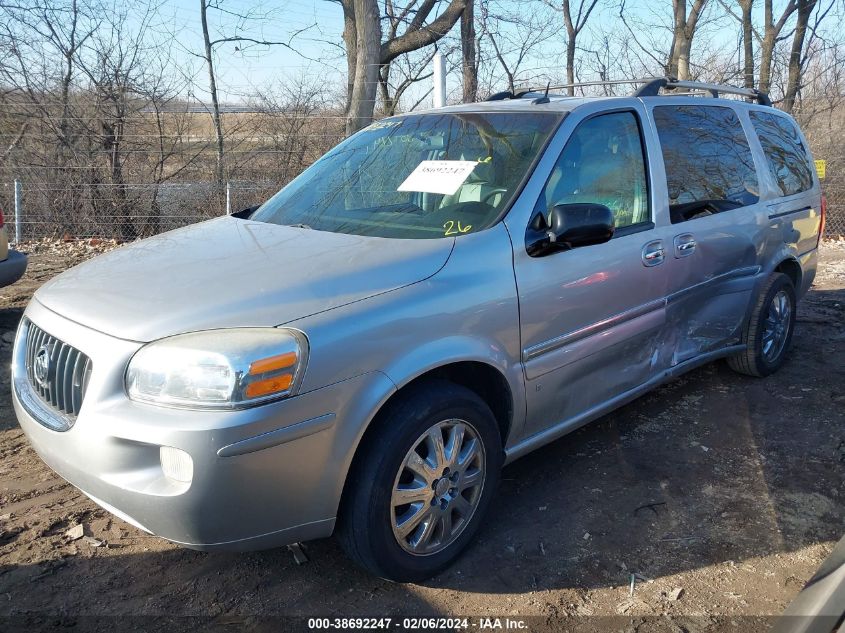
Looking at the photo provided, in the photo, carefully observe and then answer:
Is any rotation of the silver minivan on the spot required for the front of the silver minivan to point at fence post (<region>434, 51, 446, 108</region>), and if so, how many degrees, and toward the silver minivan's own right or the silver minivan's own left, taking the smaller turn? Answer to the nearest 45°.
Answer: approximately 135° to the silver minivan's own right

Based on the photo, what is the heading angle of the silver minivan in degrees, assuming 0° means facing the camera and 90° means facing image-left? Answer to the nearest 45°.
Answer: approximately 45°

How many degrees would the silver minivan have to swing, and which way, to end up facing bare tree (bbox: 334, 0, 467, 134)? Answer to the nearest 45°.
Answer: approximately 135° to its right

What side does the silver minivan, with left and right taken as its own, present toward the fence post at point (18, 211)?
right

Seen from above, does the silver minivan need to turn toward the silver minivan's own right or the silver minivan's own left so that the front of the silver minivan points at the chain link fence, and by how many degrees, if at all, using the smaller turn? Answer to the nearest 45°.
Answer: approximately 90° to the silver minivan's own right

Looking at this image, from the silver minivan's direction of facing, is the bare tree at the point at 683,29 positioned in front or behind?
behind
